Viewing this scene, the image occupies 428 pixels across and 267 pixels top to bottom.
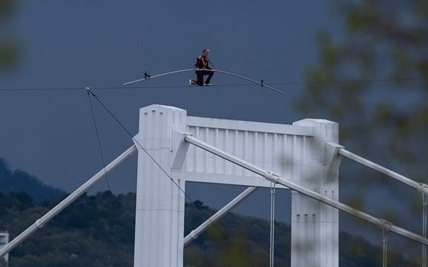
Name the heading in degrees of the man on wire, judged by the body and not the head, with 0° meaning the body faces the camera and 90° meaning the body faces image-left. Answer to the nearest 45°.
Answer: approximately 315°
